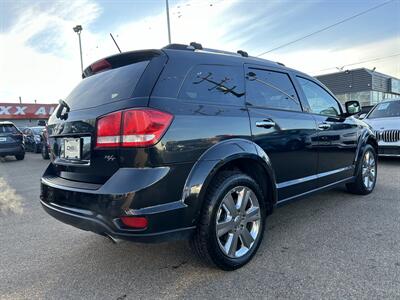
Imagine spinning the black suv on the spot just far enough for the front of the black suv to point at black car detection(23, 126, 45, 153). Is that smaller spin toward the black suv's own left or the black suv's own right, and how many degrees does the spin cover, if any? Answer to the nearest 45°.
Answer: approximately 90° to the black suv's own left

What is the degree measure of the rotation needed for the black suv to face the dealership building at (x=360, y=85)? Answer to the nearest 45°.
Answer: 0° — it already faces it

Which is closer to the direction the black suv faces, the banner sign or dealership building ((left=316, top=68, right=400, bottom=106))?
the dealership building

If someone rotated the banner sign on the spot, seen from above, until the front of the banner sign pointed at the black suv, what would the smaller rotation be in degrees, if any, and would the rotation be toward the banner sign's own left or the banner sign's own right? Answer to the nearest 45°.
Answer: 0° — it already faces it

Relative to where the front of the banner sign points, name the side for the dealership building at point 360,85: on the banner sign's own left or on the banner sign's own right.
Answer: on the banner sign's own left

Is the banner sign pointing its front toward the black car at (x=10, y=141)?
yes

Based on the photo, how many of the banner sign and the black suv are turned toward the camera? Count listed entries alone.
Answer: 1

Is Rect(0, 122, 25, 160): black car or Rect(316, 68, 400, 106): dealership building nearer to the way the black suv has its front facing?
the dealership building

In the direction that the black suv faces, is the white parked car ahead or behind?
ahead

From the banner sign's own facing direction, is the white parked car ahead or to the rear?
ahead

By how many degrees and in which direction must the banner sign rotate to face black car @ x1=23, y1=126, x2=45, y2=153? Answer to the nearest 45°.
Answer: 0° — it already faces it

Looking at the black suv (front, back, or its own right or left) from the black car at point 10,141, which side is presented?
left

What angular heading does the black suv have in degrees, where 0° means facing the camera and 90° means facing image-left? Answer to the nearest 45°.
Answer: approximately 225°
